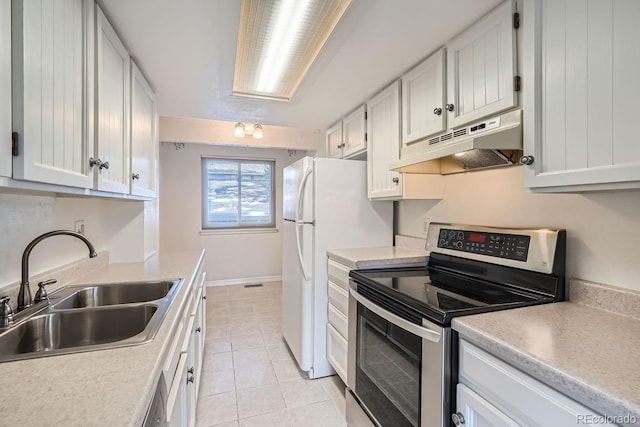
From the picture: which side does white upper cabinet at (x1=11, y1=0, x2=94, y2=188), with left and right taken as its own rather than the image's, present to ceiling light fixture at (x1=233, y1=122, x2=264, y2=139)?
left

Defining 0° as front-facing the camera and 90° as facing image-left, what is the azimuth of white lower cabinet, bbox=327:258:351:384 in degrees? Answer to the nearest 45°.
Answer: approximately 90°

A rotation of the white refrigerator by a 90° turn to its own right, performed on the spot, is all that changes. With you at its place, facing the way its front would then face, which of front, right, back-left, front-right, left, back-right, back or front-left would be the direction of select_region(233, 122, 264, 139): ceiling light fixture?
front-left

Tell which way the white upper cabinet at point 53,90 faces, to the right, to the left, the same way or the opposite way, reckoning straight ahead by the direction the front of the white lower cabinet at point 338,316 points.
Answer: the opposite way

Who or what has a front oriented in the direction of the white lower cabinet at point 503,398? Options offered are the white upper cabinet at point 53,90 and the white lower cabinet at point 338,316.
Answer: the white upper cabinet

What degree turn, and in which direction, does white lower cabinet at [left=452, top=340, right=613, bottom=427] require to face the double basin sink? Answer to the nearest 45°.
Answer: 0° — it already faces it

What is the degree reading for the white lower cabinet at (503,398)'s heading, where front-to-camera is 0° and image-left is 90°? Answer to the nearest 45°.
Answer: approximately 45°

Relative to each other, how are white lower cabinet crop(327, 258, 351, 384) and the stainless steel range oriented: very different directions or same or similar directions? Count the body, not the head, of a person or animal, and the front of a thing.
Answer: same or similar directions

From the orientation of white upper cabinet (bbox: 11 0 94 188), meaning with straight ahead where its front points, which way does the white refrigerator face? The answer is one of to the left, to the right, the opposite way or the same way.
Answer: the opposite way

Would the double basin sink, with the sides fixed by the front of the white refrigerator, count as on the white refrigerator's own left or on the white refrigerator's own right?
on the white refrigerator's own left

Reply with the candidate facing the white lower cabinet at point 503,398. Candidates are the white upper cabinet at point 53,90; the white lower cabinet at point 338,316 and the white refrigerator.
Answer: the white upper cabinet

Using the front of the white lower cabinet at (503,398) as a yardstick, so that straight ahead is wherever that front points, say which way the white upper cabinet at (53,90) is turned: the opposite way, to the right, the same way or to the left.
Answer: the opposite way

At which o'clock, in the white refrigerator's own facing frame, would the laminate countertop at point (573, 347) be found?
The laminate countertop is roughly at 8 o'clock from the white refrigerator.

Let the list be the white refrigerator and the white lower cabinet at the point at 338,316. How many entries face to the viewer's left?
2

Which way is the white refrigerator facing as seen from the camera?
to the viewer's left

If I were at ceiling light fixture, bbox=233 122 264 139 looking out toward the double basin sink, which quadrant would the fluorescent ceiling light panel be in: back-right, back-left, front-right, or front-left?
front-left

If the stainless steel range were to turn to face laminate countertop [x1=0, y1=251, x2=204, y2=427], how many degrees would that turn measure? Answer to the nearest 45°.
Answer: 0° — it already faces it

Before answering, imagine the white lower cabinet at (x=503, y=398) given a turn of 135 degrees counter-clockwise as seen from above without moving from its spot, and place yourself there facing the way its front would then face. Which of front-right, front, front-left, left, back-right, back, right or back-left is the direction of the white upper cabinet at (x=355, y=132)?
back-left

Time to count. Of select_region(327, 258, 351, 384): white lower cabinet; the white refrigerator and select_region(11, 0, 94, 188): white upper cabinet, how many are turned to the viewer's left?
2

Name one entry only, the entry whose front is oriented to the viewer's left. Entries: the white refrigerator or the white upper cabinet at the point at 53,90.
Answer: the white refrigerator

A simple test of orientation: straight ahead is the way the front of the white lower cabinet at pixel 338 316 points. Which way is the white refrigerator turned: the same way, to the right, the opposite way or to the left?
the same way
